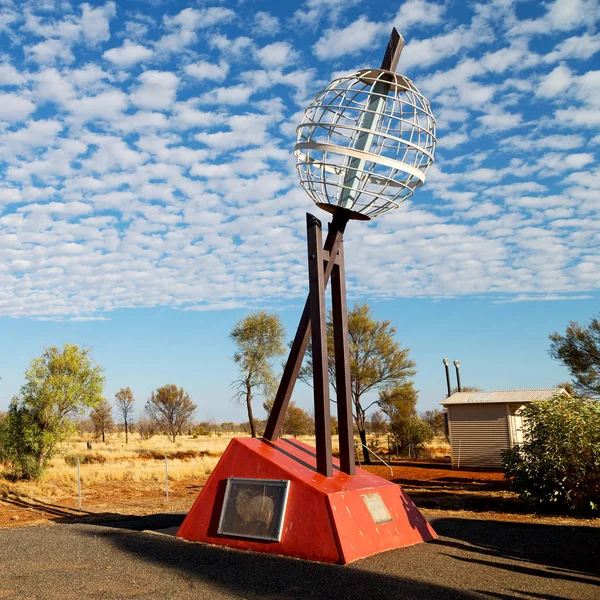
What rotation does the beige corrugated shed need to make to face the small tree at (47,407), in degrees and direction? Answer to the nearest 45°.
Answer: approximately 135° to its right

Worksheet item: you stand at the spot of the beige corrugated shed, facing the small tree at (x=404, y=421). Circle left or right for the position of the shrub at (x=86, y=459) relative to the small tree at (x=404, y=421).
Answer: left

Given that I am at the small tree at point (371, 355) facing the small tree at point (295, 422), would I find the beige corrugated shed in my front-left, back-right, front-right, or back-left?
back-right
